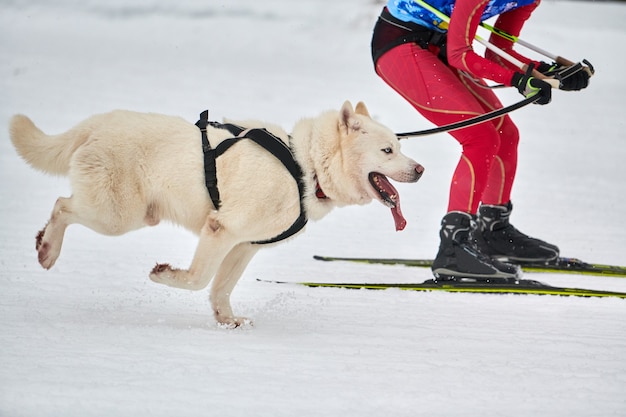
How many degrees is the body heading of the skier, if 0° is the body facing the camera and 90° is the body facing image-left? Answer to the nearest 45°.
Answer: approximately 270°

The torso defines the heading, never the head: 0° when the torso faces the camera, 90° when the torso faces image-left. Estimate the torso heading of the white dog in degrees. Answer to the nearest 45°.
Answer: approximately 270°

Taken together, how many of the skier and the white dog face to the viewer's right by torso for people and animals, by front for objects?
2

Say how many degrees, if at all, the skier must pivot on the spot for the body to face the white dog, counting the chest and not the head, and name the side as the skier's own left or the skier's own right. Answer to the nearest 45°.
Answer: approximately 135° to the skier's own right

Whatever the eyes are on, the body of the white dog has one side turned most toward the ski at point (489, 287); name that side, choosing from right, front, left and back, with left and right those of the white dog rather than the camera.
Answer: front
